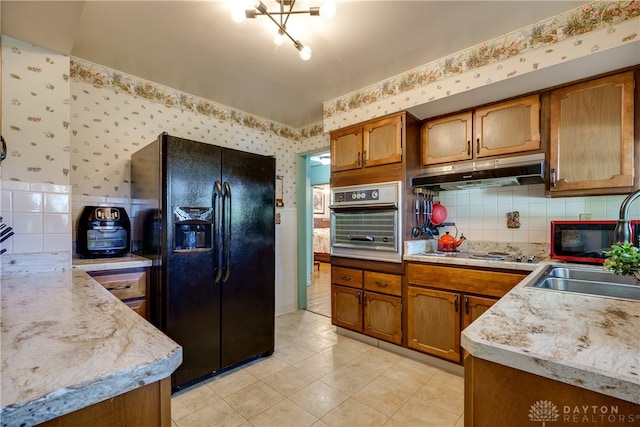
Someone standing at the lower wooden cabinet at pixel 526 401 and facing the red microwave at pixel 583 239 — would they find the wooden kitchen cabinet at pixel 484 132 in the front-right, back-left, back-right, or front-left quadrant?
front-left

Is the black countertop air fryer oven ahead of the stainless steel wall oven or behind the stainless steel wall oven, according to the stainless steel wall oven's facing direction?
ahead

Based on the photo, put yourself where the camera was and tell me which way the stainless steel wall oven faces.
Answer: facing the viewer and to the left of the viewer

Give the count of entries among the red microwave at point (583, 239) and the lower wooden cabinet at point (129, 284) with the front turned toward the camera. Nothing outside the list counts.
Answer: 2

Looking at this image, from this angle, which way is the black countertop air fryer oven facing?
toward the camera

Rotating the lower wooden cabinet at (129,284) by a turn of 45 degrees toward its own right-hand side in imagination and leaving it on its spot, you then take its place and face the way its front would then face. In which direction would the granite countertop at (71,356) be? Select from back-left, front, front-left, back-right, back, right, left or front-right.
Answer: front-left

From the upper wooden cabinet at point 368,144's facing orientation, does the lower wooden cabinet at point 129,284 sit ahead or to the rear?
ahead

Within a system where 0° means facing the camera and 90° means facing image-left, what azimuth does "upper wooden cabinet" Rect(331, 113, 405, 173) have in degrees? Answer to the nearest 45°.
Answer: approximately 45°

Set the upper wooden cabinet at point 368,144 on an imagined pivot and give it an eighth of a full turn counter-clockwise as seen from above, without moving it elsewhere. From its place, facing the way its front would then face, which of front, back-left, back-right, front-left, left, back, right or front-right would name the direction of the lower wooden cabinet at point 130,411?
front

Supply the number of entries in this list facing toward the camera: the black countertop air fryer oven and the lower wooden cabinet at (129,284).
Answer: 2

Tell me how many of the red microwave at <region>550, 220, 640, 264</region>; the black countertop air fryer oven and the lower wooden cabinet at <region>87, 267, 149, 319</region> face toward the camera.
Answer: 3

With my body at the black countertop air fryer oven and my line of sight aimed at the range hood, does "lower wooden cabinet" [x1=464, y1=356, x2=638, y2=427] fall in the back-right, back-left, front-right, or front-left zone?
front-right

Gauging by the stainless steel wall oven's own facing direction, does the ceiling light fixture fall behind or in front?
in front

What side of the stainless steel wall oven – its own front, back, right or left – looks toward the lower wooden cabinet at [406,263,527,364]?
left

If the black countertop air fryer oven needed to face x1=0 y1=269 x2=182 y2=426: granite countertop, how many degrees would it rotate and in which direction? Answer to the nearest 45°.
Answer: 0° — it already faces it

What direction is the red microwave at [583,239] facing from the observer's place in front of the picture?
facing the viewer
